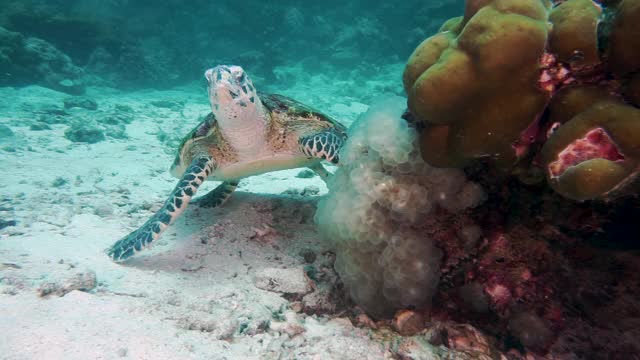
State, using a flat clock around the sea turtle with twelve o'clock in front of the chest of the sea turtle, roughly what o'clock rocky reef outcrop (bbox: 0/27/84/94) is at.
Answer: The rocky reef outcrop is roughly at 5 o'clock from the sea turtle.

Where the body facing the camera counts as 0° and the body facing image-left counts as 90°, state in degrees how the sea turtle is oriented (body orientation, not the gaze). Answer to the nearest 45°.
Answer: approximately 0°

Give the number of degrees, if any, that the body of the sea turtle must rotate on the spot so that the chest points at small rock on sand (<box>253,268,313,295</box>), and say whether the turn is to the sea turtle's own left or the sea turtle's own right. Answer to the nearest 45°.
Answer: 0° — it already faces it

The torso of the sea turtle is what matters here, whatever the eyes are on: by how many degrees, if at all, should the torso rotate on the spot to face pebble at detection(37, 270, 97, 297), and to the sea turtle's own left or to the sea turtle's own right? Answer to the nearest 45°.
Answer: approximately 45° to the sea turtle's own right

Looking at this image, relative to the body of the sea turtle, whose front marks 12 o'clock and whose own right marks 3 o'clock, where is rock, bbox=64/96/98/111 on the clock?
The rock is roughly at 5 o'clock from the sea turtle.

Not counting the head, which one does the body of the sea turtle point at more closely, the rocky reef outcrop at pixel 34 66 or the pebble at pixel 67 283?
the pebble
